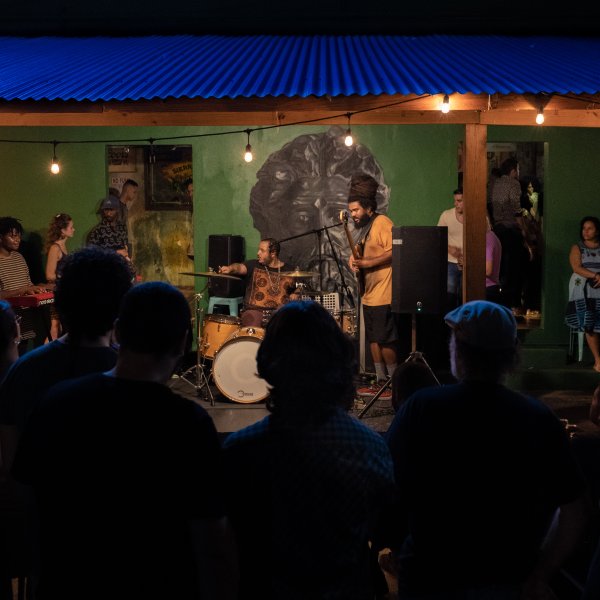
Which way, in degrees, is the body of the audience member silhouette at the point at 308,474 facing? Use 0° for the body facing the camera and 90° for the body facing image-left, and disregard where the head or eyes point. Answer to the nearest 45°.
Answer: approximately 180°

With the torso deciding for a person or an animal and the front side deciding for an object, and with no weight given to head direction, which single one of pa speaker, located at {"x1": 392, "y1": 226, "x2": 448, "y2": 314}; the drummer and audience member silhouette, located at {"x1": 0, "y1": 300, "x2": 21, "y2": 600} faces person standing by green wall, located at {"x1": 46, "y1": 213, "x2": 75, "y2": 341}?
the audience member silhouette

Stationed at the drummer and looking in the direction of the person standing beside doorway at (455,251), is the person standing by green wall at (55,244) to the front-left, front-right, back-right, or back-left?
back-left

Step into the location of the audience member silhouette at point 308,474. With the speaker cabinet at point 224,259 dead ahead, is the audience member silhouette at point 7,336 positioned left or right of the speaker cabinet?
left

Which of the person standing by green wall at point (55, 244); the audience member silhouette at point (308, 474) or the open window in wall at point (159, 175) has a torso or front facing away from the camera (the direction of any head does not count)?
the audience member silhouette

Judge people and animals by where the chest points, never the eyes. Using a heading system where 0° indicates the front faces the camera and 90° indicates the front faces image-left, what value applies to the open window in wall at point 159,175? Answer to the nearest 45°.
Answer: approximately 0°

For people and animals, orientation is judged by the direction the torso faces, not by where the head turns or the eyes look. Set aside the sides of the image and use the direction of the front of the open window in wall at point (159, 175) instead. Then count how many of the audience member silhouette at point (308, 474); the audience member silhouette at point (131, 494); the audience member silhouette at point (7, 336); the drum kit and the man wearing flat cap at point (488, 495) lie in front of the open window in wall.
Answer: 5

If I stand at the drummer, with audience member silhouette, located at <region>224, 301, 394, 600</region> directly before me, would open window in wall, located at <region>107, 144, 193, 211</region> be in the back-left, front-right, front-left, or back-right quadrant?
back-right

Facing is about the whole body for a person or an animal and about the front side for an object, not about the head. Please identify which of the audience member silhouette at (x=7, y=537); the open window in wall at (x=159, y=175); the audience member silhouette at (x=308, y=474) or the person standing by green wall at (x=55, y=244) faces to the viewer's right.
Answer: the person standing by green wall

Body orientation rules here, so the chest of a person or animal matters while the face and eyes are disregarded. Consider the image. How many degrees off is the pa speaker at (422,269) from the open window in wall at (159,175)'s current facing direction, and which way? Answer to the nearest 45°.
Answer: approximately 45° to its left

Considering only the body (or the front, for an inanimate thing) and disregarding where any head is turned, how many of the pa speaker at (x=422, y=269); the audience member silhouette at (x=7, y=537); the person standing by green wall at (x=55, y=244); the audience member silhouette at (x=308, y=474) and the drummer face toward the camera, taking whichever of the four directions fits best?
2

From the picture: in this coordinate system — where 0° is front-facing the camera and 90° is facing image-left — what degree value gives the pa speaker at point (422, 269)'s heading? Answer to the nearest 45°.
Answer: approximately 0°

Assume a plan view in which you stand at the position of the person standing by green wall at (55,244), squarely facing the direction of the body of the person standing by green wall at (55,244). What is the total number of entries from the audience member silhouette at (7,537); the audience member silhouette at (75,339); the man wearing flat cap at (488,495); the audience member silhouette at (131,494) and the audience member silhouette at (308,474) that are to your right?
5

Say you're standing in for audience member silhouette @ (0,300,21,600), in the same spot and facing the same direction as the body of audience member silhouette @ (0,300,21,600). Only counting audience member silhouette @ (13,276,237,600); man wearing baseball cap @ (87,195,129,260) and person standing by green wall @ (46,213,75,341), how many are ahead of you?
2

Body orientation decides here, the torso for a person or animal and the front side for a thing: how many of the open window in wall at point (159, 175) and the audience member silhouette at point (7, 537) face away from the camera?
1

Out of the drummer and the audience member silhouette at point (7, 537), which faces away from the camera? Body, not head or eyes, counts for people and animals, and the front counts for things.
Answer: the audience member silhouette

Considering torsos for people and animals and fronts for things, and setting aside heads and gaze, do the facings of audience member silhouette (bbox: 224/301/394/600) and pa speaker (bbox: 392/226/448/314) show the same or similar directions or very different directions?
very different directions
